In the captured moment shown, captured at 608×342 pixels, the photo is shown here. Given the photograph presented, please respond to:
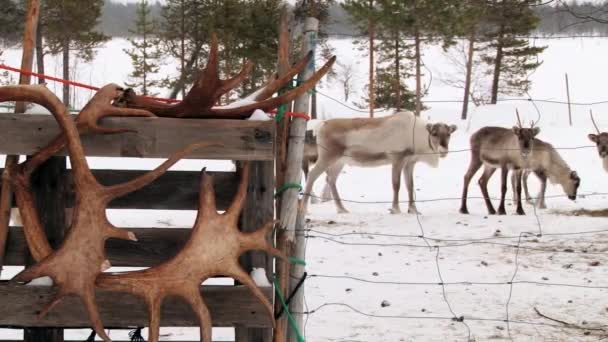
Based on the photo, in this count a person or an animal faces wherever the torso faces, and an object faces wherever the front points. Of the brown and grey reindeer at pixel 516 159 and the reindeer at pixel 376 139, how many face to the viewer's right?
2

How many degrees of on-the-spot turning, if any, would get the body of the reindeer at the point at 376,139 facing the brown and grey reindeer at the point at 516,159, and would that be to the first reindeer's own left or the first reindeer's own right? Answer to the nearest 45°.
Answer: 0° — it already faces it

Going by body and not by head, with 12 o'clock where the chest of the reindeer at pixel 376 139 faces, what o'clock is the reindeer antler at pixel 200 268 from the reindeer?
The reindeer antler is roughly at 3 o'clock from the reindeer.

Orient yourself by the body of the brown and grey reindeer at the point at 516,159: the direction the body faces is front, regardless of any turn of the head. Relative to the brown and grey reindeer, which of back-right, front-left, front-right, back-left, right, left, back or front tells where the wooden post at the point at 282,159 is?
right

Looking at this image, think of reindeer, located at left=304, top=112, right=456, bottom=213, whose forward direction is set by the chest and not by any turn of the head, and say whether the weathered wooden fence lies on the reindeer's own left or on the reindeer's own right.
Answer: on the reindeer's own right

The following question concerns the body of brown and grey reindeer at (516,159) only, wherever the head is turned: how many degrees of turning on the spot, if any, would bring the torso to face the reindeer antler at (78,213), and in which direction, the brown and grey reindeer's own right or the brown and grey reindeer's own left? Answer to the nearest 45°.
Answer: approximately 90° to the brown and grey reindeer's own right

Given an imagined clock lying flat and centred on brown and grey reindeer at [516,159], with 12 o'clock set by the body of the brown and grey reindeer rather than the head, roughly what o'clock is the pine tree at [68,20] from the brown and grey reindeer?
The pine tree is roughly at 7 o'clock from the brown and grey reindeer.

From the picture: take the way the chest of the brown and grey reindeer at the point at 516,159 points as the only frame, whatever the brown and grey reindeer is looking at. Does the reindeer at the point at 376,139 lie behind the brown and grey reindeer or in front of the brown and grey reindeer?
behind

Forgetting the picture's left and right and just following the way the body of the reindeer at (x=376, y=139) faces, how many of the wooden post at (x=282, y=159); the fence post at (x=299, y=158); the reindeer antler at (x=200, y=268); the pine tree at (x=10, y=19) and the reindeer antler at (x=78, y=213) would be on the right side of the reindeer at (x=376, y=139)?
4

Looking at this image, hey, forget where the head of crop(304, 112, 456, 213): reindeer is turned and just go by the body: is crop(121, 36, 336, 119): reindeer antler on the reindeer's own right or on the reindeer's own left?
on the reindeer's own right

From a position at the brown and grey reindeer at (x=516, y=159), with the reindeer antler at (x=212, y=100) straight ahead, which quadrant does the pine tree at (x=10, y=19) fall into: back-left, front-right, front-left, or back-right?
back-right

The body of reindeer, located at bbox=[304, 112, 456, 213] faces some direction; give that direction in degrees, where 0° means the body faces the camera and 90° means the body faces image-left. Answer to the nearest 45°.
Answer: approximately 270°

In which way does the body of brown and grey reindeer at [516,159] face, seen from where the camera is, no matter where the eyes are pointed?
to the viewer's right
